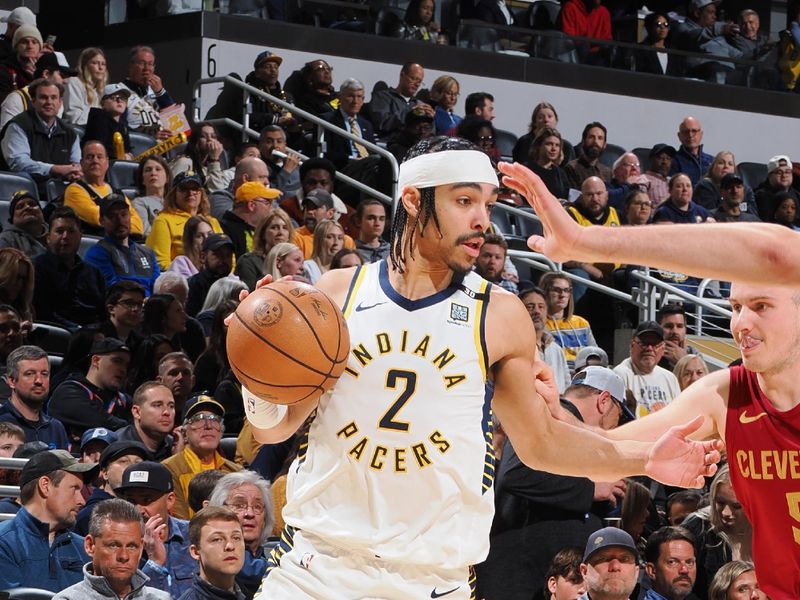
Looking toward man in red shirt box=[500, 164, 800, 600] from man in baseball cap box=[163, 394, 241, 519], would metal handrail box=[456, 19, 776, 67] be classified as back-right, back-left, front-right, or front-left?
back-left

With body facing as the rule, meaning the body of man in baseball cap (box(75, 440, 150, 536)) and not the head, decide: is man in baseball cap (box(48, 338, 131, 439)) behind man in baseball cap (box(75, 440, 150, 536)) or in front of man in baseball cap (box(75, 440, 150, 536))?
behind

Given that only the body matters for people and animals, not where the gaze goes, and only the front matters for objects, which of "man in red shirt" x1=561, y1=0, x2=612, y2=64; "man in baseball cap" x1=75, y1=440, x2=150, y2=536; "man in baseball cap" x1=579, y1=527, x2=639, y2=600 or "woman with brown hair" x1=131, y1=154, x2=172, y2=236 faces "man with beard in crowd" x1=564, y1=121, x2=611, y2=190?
the man in red shirt

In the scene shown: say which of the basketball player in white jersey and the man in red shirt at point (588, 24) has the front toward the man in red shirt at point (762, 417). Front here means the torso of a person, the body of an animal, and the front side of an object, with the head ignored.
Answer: the man in red shirt at point (588, 24)

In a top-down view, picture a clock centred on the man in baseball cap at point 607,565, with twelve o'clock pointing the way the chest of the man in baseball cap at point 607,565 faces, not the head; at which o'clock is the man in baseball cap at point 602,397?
the man in baseball cap at point 602,397 is roughly at 6 o'clock from the man in baseball cap at point 607,565.

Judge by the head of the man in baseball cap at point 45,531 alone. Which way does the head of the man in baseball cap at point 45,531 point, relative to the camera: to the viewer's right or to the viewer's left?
to the viewer's right

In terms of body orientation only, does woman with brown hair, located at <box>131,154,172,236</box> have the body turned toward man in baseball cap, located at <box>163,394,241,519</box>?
yes

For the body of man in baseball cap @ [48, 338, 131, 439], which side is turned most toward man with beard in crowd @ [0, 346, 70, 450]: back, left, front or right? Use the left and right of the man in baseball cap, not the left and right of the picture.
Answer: right

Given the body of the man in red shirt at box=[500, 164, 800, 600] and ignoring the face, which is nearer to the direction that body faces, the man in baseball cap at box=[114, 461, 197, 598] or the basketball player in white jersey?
the basketball player in white jersey

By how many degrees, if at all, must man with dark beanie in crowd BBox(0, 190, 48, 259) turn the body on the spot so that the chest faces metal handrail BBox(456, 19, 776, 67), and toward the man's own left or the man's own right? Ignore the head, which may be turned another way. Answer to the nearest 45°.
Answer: approximately 90° to the man's own left

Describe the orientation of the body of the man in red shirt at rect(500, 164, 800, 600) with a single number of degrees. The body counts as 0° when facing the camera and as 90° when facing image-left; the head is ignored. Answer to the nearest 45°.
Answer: approximately 45°
